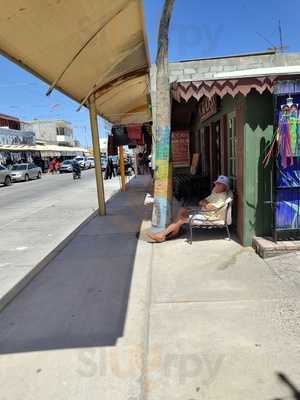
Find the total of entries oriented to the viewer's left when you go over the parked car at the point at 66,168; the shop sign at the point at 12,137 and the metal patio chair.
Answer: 1

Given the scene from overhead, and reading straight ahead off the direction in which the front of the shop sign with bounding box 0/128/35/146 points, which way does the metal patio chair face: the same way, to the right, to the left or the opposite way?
the opposite way

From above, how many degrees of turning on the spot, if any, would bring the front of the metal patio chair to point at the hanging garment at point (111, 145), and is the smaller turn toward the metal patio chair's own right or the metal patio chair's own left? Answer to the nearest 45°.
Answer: approximately 45° to the metal patio chair's own right

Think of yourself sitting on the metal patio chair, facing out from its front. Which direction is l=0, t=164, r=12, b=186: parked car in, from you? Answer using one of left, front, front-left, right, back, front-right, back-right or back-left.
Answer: front-right

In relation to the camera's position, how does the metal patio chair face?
facing to the left of the viewer

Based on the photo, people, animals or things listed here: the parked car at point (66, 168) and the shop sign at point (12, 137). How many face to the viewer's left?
0

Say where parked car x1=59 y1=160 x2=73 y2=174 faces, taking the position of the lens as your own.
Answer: facing the viewer and to the right of the viewer

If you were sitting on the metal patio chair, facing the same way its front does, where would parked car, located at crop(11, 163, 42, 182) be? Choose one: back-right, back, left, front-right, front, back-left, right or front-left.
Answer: front-right

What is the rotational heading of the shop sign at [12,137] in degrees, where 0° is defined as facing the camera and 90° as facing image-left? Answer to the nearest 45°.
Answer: approximately 315°

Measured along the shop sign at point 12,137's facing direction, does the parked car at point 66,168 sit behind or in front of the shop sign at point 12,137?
in front
